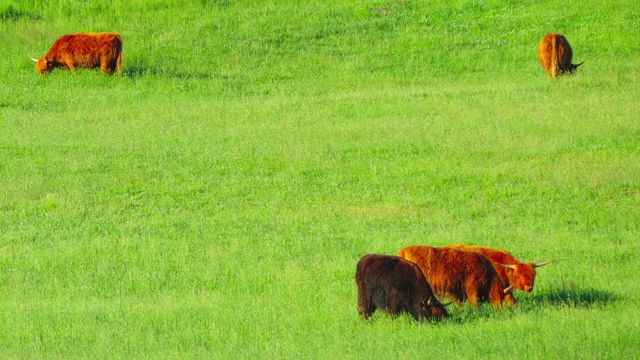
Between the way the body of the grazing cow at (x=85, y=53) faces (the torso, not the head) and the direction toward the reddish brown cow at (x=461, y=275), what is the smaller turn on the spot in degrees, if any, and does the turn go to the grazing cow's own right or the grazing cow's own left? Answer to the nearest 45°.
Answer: approximately 90° to the grazing cow's own left

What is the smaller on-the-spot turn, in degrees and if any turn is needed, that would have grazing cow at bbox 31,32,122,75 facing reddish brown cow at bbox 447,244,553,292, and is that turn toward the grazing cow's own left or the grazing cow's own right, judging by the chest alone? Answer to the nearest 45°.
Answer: approximately 90° to the grazing cow's own left

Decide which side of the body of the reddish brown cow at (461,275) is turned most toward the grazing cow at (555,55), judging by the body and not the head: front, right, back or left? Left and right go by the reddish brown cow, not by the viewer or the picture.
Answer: left

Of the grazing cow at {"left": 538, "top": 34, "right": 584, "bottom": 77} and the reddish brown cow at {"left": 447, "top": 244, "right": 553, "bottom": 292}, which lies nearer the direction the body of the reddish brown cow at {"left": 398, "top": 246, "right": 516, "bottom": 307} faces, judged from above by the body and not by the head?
the reddish brown cow

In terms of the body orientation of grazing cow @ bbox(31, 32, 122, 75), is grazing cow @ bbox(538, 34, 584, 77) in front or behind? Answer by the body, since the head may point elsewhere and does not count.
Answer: behind

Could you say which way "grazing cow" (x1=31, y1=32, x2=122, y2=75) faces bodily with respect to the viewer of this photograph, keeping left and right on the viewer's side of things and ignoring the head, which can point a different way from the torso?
facing to the left of the viewer

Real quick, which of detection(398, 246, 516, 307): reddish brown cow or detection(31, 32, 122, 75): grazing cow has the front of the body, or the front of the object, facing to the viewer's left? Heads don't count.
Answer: the grazing cow

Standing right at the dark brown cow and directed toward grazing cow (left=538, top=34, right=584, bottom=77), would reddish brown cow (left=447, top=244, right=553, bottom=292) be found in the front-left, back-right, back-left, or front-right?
front-right

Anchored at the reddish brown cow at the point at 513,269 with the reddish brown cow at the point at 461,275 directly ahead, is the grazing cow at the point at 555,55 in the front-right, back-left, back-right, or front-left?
back-right

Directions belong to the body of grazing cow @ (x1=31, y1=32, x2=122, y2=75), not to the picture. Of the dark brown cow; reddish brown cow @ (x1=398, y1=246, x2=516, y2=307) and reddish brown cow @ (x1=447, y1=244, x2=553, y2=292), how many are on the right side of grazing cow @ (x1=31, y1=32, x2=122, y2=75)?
0

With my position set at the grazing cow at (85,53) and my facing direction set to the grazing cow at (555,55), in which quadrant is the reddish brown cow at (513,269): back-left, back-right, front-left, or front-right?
front-right

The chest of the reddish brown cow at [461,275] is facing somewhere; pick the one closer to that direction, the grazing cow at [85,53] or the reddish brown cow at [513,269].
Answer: the reddish brown cow

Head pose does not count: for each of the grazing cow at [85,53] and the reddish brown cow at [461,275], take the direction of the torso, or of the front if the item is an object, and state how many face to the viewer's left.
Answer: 1

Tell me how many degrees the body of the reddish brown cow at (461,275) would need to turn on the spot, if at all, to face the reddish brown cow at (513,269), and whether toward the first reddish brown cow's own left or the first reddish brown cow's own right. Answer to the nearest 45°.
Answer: approximately 45° to the first reddish brown cow's own left

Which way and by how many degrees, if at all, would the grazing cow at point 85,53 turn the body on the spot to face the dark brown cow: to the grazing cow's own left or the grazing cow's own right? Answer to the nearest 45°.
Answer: approximately 90° to the grazing cow's own left

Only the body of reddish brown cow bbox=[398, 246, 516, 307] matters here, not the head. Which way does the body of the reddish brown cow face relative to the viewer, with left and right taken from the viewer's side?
facing to the right of the viewer
